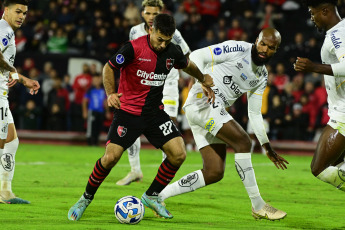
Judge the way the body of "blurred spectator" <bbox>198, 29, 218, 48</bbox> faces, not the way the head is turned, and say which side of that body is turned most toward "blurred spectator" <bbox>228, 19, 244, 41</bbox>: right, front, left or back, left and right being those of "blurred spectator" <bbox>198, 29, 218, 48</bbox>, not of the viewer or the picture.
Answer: left

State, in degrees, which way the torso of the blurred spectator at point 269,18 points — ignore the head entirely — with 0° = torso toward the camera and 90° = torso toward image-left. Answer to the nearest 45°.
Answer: approximately 0°

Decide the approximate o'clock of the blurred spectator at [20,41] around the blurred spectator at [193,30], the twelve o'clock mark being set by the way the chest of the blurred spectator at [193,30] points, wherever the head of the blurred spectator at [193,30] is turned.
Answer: the blurred spectator at [20,41] is roughly at 3 o'clock from the blurred spectator at [193,30].

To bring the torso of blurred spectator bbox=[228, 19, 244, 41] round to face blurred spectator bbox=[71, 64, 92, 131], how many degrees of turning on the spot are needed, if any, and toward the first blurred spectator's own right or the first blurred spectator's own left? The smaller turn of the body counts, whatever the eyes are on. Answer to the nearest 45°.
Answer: approximately 90° to the first blurred spectator's own right

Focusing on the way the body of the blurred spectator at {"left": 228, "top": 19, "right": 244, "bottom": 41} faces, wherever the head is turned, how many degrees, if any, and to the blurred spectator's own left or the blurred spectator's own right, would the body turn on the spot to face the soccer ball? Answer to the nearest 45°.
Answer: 0° — they already face it

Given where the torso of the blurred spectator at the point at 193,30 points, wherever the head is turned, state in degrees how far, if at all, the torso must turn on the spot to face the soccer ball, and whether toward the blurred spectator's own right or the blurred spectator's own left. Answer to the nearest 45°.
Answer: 0° — they already face it

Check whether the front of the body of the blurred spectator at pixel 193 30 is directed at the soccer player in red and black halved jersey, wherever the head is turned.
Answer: yes

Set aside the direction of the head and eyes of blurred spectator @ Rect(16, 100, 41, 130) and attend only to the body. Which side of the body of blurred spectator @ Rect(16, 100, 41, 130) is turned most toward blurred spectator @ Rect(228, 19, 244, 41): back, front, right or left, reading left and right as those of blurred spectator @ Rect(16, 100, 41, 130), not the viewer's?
left

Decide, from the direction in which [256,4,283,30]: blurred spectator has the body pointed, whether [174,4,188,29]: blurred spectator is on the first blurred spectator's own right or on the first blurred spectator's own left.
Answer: on the first blurred spectator's own right
